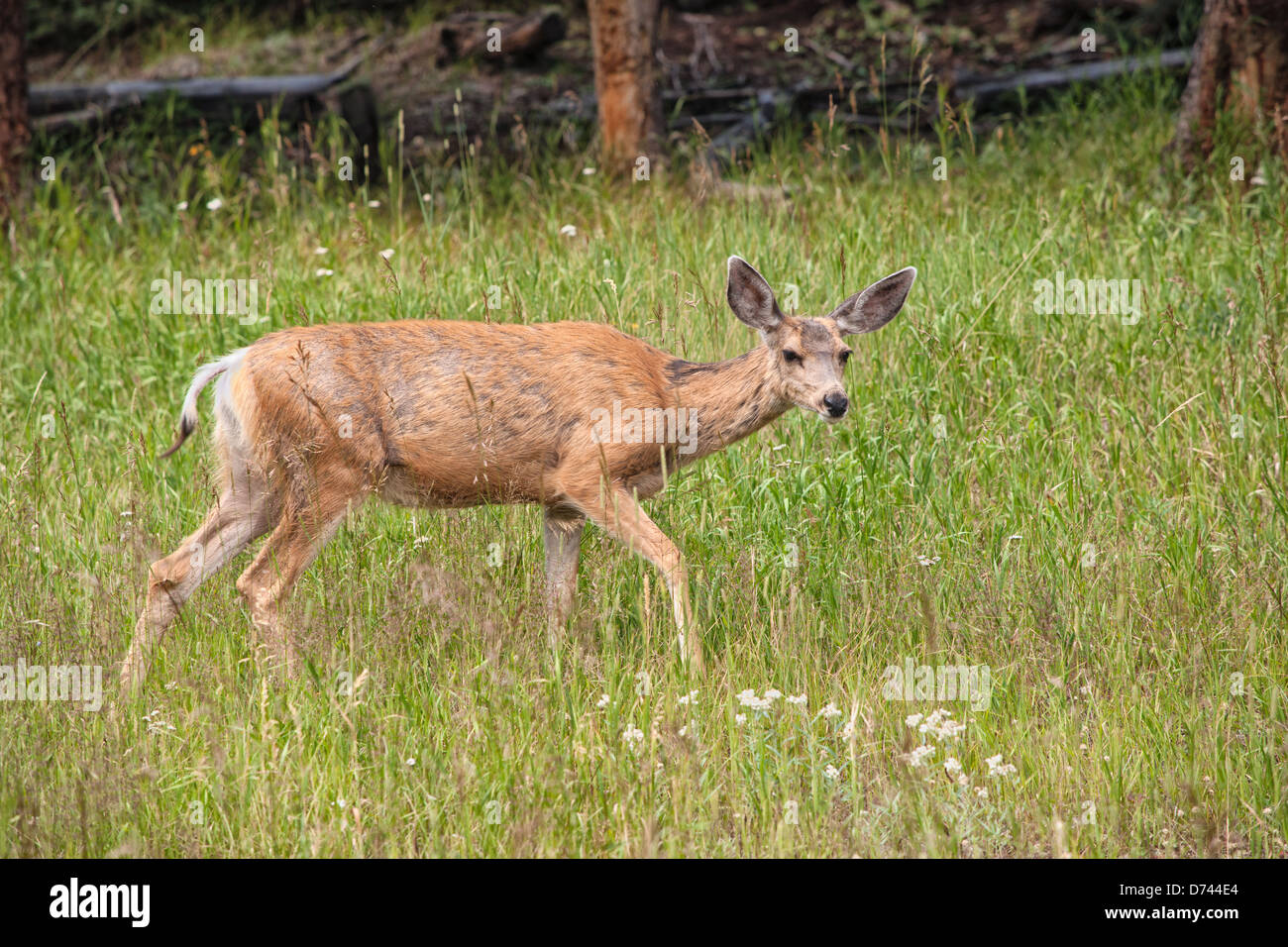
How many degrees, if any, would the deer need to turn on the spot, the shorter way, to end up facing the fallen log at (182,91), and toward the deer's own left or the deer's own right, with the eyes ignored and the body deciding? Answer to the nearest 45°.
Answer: approximately 90° to the deer's own left

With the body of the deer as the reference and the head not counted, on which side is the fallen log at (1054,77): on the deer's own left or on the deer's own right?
on the deer's own left

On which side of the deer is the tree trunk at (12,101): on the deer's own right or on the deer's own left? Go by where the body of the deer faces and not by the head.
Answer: on the deer's own left

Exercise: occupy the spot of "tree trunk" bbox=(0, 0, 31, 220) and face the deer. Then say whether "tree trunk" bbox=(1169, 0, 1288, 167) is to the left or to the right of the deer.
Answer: left

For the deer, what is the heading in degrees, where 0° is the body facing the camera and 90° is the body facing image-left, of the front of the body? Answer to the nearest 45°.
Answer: approximately 270°
